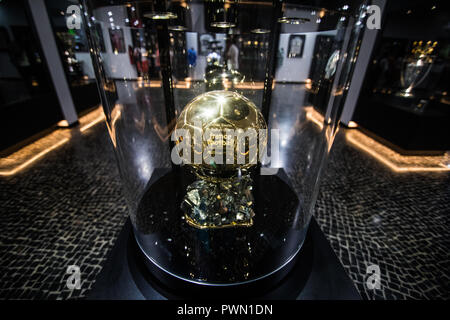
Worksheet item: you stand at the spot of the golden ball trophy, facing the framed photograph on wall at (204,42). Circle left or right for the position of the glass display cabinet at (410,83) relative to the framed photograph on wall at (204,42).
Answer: right

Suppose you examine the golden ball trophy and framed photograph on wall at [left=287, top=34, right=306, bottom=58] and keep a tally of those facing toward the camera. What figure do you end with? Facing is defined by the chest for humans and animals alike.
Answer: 2

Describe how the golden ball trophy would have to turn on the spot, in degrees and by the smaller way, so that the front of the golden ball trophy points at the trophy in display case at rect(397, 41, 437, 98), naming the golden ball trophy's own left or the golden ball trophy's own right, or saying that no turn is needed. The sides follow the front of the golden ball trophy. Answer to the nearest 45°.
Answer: approximately 135° to the golden ball trophy's own left

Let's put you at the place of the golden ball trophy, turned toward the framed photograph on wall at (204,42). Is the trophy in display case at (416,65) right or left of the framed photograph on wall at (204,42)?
right

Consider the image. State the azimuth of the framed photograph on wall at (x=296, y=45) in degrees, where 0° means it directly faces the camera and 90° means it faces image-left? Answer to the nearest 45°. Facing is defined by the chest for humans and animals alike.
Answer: approximately 0°
